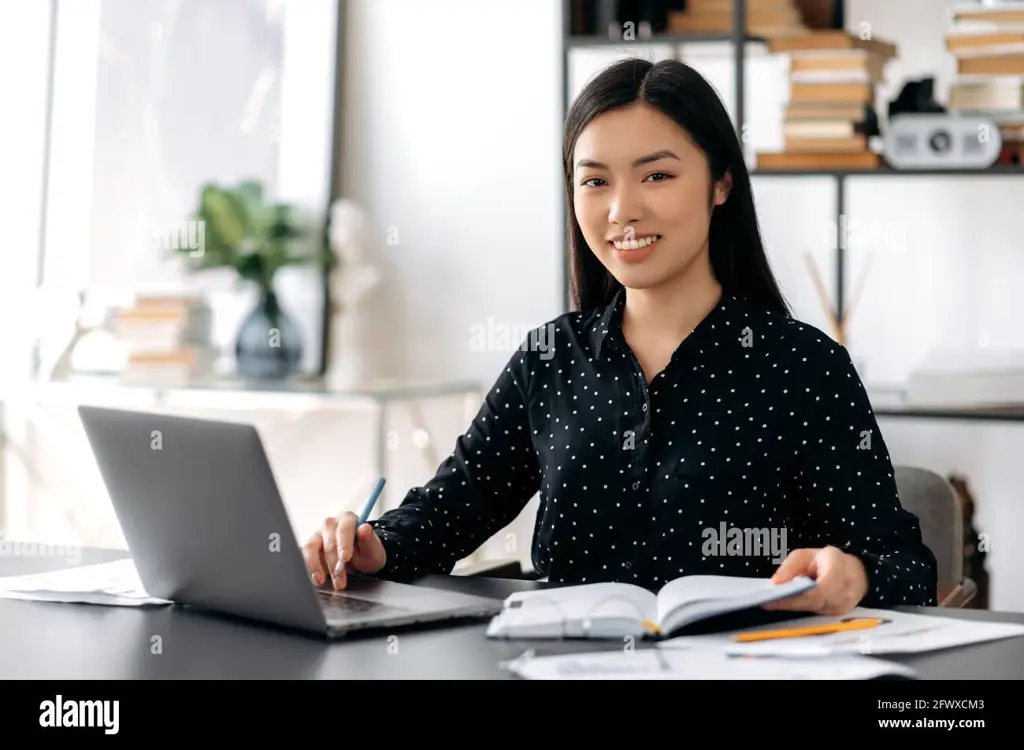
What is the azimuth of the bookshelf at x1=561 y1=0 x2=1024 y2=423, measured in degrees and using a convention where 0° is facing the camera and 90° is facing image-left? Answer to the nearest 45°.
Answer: approximately 0°

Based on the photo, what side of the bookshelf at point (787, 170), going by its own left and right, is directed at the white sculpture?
right

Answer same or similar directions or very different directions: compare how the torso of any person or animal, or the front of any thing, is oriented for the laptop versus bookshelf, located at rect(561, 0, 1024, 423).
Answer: very different directions

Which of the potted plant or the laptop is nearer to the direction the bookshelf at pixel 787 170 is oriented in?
the laptop

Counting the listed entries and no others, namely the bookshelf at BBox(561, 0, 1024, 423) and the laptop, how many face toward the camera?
1

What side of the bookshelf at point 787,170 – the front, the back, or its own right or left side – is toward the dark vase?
right

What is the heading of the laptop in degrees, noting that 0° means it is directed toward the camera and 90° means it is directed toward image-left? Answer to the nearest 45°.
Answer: approximately 225°

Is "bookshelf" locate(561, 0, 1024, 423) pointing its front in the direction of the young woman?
yes
